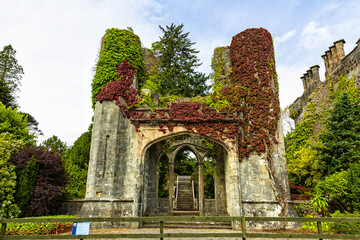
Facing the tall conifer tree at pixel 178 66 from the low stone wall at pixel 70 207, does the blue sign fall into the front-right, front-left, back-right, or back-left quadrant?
back-right

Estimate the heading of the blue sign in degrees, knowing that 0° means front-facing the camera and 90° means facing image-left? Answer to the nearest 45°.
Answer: approximately 0°

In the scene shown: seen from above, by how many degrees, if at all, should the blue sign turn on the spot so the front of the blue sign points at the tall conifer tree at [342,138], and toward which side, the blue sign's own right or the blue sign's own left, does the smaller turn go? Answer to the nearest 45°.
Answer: approximately 90° to the blue sign's own left

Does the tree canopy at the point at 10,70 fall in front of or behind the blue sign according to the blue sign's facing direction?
behind

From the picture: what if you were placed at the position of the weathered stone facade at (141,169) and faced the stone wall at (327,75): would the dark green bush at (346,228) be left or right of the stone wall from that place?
right

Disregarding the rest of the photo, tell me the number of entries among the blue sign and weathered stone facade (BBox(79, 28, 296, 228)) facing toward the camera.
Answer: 2

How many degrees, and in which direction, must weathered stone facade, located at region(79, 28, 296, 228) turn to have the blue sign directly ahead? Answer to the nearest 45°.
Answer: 0° — it already faces it

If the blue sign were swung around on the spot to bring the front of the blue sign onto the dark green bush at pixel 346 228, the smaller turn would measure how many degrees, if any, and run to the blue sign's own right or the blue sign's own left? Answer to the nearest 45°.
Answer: approximately 90° to the blue sign's own left

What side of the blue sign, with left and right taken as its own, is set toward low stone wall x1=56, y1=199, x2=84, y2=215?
back
